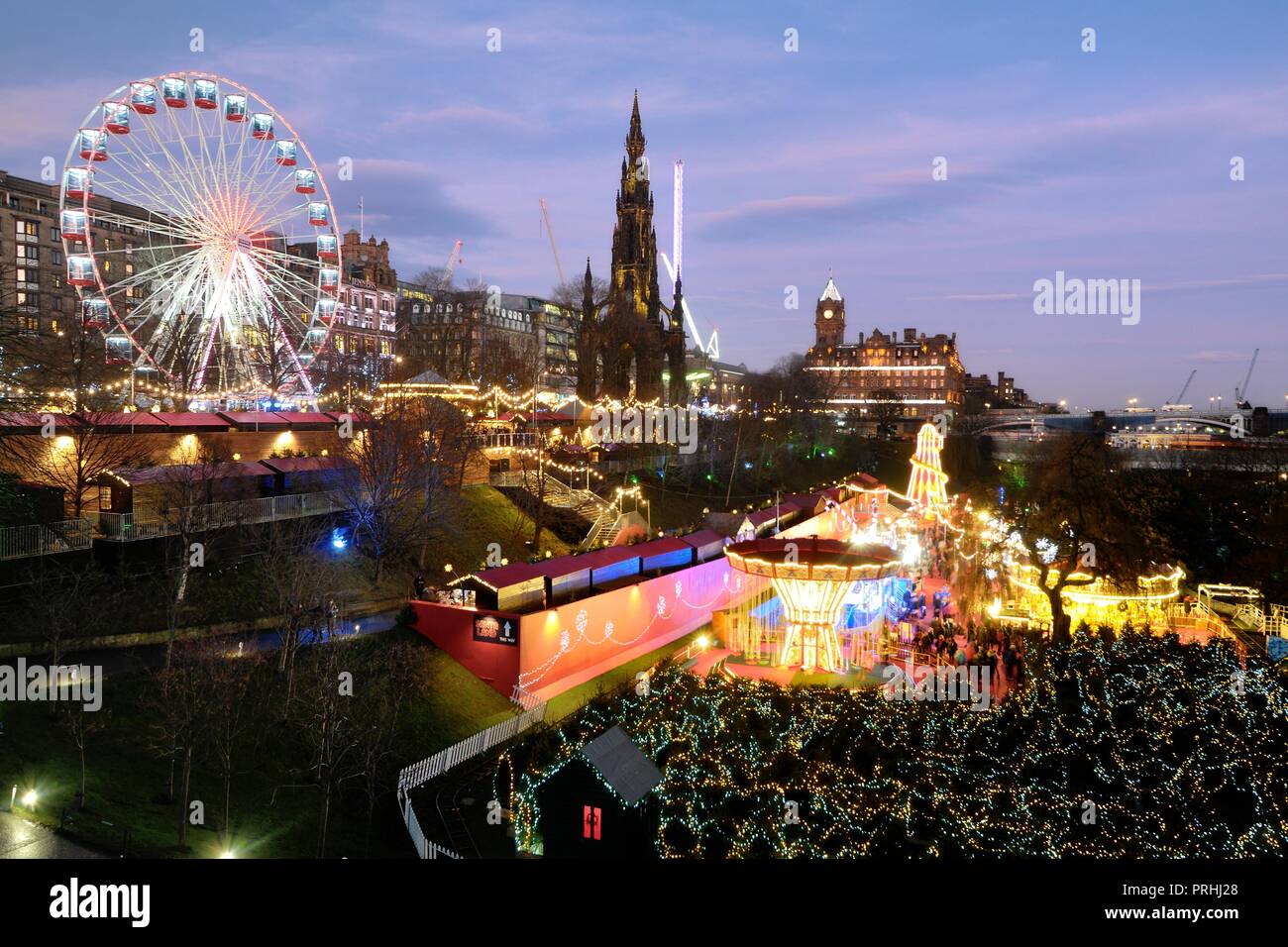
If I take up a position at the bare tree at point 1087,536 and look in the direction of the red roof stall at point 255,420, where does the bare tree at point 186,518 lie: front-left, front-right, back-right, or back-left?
front-left

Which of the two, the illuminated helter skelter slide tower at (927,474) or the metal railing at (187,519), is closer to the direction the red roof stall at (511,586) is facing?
the metal railing

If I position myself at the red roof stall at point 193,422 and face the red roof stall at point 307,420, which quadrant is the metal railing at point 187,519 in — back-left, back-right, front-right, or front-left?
back-right

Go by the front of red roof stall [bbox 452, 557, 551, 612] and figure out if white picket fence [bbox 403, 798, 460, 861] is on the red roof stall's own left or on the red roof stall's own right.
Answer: on the red roof stall's own left

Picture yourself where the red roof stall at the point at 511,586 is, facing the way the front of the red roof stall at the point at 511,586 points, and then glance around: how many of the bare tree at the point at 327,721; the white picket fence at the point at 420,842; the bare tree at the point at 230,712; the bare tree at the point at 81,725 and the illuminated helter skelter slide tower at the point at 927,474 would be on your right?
1

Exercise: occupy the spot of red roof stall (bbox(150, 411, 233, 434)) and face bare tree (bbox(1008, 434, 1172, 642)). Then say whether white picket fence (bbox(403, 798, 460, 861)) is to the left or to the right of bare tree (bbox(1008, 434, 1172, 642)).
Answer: right

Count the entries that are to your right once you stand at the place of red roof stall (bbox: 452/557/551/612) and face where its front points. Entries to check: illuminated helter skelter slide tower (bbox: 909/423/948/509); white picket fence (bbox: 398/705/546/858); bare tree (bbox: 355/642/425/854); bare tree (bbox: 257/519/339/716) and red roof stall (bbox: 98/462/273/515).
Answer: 1

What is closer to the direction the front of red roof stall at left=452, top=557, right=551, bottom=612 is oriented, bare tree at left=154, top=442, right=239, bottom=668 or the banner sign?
the bare tree
